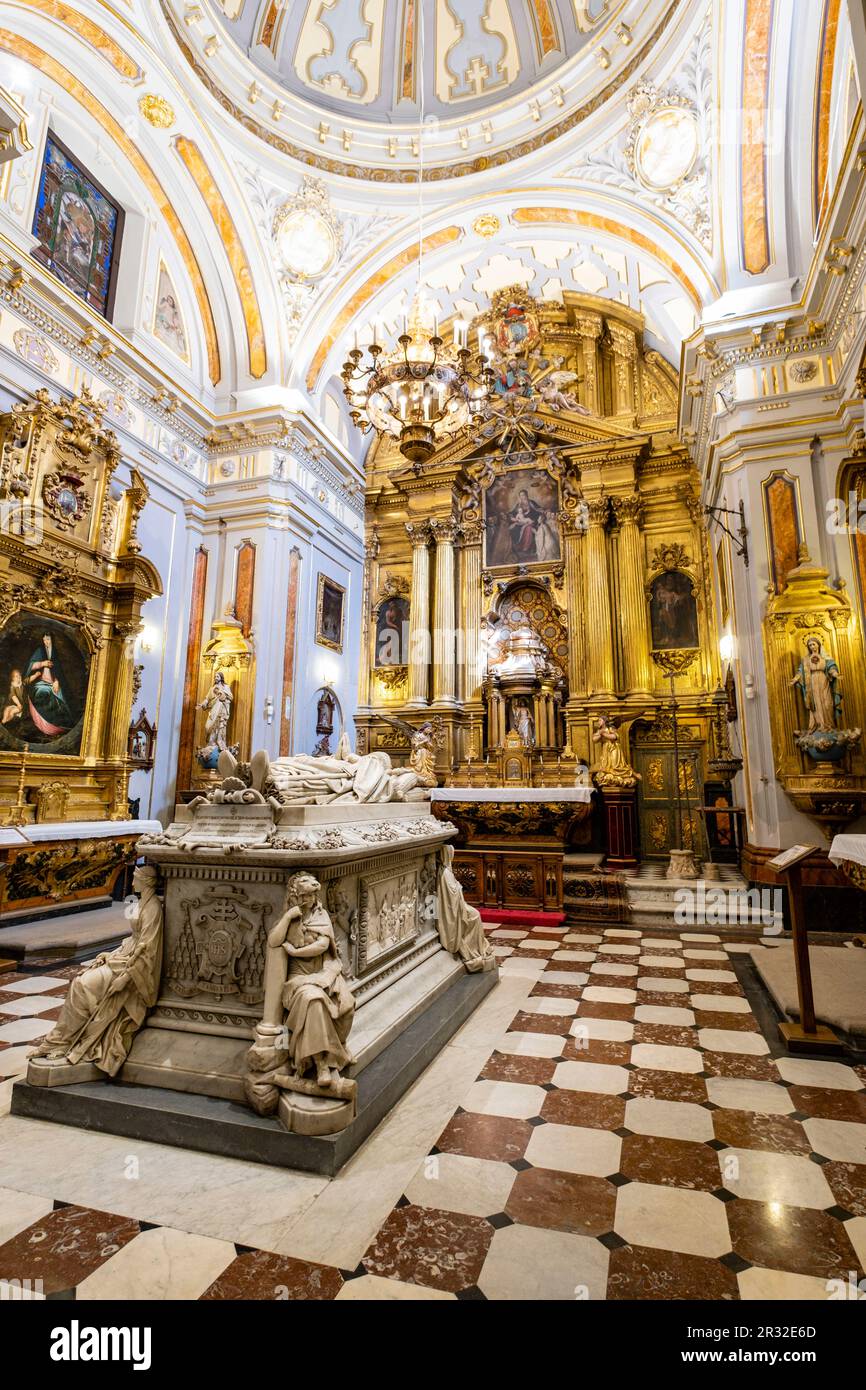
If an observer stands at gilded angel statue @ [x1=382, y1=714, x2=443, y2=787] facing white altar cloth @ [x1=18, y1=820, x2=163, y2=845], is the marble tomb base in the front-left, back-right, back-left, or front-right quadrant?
front-left

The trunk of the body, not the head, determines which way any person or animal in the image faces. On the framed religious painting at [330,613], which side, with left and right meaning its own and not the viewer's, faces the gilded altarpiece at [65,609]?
right

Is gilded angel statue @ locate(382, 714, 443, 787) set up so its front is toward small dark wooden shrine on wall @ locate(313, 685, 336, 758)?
no

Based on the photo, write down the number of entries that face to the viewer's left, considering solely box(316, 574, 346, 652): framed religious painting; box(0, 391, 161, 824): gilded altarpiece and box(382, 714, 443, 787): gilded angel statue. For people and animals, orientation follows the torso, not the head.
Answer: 0

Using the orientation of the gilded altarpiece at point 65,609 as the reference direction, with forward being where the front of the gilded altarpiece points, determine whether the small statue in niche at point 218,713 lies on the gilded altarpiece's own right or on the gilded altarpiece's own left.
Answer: on the gilded altarpiece's own left

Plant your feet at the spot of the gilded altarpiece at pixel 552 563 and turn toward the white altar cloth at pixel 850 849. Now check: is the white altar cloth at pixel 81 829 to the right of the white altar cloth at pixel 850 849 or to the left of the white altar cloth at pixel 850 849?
right

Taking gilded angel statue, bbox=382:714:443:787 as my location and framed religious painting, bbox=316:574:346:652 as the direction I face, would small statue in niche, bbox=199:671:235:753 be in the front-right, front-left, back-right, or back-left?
front-left

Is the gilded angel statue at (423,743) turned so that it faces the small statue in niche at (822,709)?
yes

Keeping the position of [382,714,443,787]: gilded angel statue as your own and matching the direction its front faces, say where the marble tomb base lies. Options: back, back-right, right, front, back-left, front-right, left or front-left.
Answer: front-right

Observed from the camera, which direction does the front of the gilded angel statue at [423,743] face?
facing the viewer and to the right of the viewer

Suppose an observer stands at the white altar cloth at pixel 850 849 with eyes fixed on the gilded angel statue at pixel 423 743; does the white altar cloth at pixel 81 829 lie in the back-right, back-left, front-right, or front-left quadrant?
front-left

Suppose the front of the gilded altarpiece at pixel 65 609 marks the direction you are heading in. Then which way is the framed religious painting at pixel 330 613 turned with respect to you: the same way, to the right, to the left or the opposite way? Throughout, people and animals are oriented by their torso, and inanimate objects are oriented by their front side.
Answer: the same way

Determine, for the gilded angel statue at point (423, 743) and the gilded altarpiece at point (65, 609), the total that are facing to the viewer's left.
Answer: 0

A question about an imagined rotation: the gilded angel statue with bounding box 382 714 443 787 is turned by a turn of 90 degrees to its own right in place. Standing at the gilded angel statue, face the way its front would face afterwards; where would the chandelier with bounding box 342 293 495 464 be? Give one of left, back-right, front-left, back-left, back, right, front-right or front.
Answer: front-left
